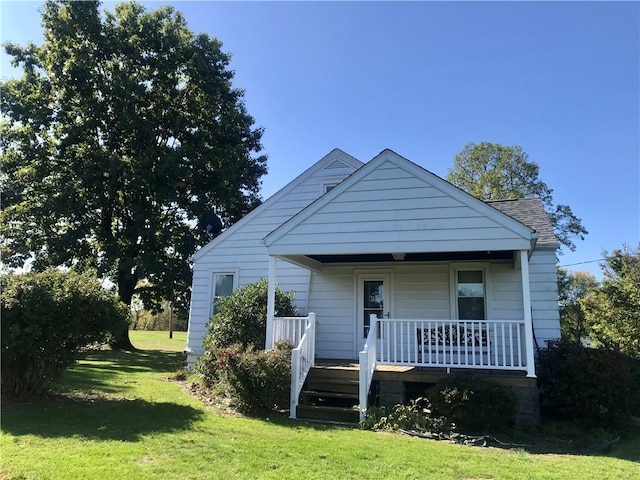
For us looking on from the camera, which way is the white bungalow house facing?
facing the viewer

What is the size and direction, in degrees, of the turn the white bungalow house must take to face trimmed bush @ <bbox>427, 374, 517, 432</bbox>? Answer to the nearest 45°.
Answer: approximately 45° to its left

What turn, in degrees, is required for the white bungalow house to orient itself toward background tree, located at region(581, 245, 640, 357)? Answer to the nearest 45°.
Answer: approximately 135° to its left

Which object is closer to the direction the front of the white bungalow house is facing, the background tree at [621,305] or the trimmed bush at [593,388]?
the trimmed bush

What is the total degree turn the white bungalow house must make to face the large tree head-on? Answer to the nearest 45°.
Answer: approximately 135° to its right

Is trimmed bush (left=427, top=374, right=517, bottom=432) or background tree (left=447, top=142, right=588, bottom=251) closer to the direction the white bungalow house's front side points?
the trimmed bush

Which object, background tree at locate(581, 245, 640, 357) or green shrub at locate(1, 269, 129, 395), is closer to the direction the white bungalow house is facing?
the green shrub

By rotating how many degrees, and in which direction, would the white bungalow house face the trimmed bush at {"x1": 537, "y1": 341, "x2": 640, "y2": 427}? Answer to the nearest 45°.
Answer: approximately 45° to its left

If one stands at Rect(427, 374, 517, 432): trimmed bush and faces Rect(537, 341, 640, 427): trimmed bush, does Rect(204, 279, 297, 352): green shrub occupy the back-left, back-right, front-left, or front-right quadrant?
back-left

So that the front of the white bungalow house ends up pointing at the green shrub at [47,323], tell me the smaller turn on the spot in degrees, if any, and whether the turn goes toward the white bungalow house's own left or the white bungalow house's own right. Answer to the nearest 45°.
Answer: approximately 45° to the white bungalow house's own right

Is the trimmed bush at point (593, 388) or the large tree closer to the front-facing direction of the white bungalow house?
the trimmed bush
